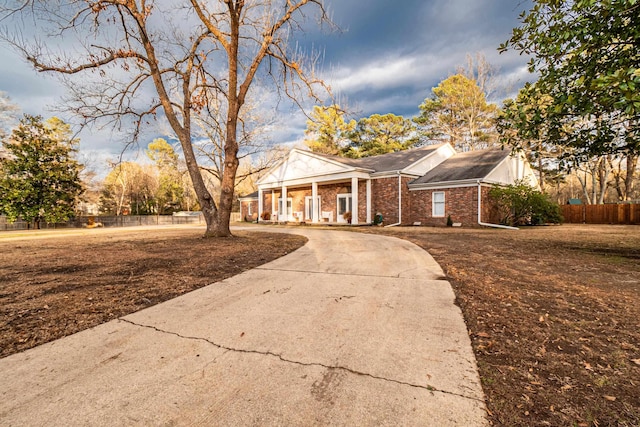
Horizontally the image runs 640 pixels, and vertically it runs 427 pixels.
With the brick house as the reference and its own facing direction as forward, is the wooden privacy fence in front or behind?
behind

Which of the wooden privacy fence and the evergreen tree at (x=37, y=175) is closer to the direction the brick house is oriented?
the evergreen tree

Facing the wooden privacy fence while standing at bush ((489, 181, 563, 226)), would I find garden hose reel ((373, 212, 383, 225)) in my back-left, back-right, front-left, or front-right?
back-left

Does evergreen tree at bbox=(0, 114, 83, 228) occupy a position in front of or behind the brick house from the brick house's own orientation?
in front

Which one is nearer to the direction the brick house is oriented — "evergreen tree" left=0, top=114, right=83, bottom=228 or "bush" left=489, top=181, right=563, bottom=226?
the evergreen tree

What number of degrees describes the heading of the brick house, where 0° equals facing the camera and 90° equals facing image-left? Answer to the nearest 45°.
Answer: approximately 45°

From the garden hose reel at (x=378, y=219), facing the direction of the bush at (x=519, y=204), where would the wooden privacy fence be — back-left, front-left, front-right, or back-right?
front-left

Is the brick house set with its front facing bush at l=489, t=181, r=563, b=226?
no
